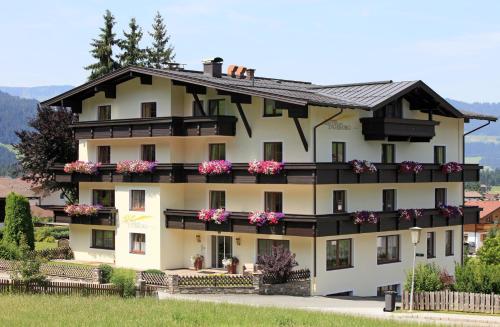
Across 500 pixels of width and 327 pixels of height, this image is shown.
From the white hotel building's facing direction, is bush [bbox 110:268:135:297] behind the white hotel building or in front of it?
in front

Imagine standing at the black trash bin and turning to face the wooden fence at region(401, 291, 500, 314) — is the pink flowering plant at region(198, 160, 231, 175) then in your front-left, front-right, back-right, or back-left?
back-left

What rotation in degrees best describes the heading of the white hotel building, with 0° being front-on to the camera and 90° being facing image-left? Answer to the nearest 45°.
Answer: approximately 45°

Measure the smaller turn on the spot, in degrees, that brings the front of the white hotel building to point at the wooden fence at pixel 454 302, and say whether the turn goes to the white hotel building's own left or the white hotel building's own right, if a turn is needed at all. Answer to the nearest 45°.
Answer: approximately 90° to the white hotel building's own left

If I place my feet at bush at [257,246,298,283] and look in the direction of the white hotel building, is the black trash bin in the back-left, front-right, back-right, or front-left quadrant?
back-right

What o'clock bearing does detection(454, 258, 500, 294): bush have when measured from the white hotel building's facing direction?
The bush is roughly at 9 o'clock from the white hotel building.

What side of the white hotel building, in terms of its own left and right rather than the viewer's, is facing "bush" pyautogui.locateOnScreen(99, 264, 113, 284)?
front
